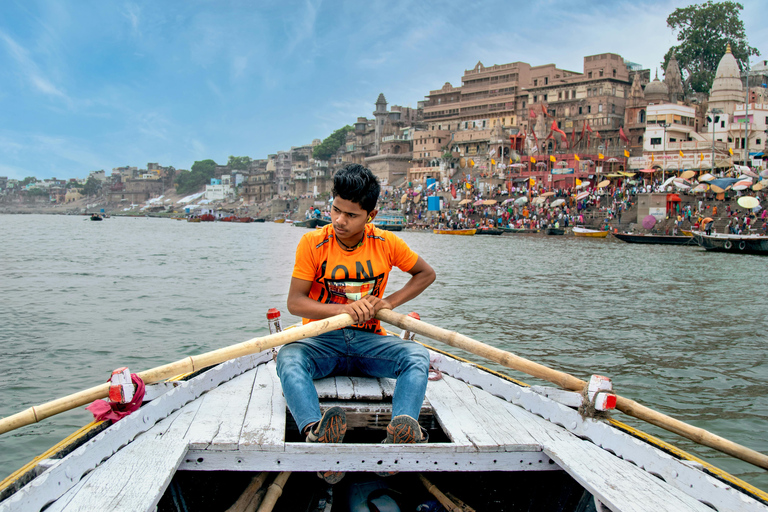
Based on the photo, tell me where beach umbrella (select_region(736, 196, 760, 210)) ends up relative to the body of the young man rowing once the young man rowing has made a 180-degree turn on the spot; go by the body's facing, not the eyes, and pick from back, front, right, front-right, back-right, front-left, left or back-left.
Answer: front-right

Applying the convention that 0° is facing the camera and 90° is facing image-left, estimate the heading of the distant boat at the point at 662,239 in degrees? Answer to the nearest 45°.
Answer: approximately 90°

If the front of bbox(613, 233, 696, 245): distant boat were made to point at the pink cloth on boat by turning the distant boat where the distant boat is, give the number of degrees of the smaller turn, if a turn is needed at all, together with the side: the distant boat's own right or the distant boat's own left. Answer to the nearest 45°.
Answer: approximately 90° to the distant boat's own left

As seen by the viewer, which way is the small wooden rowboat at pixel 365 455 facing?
away from the camera

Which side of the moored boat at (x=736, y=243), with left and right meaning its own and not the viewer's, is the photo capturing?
left

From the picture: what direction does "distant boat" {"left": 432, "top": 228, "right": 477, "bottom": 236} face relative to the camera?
to the viewer's left

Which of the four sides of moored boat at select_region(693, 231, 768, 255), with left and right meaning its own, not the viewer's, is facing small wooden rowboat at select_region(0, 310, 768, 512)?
left

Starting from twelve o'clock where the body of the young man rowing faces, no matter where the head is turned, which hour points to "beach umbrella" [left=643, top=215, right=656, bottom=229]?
The beach umbrella is roughly at 7 o'clock from the young man rowing.

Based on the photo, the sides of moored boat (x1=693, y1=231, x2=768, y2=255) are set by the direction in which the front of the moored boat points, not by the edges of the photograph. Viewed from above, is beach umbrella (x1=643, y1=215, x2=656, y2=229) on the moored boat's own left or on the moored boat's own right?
on the moored boat's own right

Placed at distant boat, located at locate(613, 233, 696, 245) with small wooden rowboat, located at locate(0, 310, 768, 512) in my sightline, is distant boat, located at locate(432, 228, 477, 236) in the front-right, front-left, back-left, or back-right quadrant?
back-right

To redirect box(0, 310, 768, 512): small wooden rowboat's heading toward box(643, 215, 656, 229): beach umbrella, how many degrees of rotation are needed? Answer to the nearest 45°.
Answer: approximately 45° to its right

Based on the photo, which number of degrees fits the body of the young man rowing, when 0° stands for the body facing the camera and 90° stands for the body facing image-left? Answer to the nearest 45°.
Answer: approximately 0°

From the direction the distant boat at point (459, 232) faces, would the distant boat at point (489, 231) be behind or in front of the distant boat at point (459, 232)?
behind
